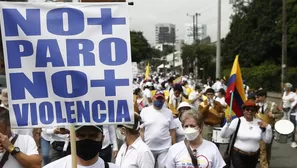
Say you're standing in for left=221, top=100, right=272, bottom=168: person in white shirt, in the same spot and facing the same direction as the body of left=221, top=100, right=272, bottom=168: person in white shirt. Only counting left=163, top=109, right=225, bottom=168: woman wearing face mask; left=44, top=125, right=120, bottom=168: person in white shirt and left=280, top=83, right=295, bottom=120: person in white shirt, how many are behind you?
1

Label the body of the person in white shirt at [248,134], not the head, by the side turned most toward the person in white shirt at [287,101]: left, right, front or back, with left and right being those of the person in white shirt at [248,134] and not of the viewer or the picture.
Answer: back

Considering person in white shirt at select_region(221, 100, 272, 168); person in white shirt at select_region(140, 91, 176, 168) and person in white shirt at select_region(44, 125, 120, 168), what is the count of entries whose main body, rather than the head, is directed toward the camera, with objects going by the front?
3

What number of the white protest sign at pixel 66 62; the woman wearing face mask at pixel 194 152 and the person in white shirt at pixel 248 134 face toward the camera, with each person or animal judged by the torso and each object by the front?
3

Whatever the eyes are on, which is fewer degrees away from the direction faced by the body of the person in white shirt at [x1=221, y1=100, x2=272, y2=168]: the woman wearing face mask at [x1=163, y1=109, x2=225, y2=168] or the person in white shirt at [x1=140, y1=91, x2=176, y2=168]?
the woman wearing face mask

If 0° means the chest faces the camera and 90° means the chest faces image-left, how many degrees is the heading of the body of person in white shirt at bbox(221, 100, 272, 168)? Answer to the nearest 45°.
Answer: approximately 0°
